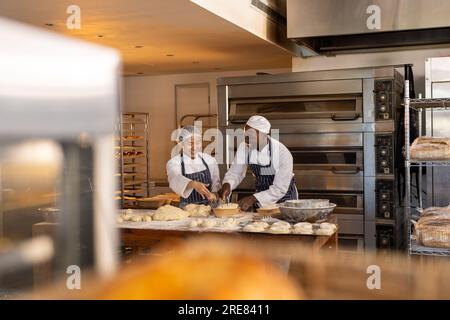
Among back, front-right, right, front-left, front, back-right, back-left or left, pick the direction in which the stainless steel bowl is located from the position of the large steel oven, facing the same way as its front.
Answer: front

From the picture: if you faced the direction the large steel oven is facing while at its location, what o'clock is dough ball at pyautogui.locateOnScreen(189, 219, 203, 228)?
The dough ball is roughly at 1 o'clock from the large steel oven.

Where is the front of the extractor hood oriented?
toward the camera

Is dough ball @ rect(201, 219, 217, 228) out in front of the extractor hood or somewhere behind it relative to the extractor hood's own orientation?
in front

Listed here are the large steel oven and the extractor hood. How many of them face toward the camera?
2

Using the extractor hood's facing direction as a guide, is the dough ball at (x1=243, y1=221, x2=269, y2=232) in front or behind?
in front

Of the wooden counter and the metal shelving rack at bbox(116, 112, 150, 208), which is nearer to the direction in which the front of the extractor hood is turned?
the wooden counter

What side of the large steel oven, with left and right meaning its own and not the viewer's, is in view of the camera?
front

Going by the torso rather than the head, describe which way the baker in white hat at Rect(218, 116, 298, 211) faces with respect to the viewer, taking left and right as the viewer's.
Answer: facing the viewer and to the left of the viewer

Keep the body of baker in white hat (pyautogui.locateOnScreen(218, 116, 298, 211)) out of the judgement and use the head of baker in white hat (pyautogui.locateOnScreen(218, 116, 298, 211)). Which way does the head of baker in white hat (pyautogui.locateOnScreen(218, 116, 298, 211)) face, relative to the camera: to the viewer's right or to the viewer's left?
to the viewer's left

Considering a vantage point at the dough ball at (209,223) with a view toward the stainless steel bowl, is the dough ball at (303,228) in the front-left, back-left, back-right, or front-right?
front-right

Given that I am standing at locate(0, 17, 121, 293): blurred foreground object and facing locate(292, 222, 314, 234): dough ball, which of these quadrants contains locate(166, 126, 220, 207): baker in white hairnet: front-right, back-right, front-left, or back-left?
front-left

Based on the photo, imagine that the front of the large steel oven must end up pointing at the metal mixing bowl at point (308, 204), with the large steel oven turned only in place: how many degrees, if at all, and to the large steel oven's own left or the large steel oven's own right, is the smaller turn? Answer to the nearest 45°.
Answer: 0° — it already faces it
